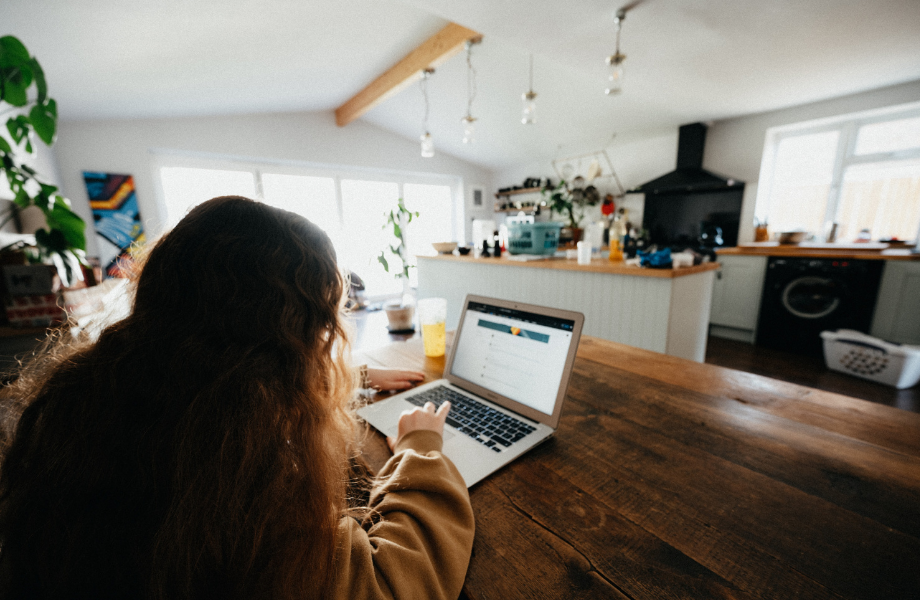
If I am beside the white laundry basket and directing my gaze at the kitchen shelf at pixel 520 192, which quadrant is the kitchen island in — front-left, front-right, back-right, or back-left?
front-left

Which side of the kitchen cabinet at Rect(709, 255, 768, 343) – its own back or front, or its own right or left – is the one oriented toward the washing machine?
left

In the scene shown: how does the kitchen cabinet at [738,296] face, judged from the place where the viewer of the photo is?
facing the viewer

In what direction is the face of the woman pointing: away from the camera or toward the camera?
away from the camera

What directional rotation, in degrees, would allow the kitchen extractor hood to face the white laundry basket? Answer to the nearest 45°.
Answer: approximately 45° to its left

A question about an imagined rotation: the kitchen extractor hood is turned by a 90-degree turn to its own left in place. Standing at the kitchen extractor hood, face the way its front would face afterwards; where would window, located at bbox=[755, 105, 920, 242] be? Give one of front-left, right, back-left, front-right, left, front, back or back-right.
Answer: front

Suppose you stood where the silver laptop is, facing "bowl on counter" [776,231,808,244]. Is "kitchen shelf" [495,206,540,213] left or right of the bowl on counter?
left

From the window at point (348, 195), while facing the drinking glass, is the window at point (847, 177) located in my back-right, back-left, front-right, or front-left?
front-left

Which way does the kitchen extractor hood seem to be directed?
toward the camera

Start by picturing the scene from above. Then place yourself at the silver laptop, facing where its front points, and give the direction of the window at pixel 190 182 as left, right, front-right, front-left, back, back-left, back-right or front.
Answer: right

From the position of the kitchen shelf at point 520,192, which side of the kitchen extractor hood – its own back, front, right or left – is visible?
right

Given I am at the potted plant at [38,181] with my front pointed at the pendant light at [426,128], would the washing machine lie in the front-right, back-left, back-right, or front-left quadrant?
front-right

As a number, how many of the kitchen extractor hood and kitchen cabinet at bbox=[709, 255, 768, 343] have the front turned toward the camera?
2

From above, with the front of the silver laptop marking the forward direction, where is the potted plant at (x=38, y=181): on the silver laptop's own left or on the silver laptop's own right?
on the silver laptop's own right
